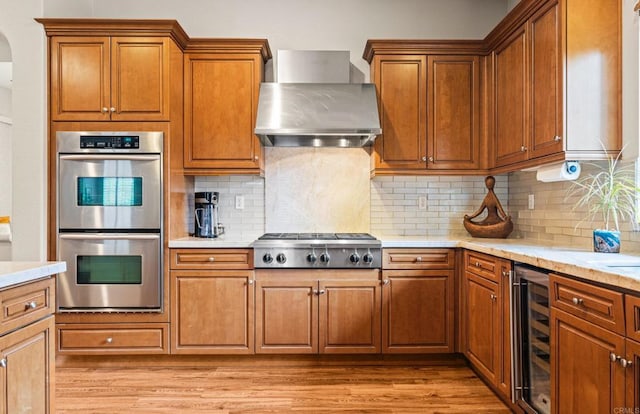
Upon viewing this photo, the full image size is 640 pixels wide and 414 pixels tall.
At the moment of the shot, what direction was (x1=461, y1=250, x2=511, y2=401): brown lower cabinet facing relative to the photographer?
facing the viewer and to the left of the viewer

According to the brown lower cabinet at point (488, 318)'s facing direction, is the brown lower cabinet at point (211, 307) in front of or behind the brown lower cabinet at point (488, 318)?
in front

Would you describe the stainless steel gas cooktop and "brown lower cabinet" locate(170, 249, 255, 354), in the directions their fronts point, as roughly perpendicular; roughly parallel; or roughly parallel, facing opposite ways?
roughly parallel

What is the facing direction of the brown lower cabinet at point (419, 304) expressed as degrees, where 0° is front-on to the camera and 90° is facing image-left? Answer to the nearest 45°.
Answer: approximately 0°

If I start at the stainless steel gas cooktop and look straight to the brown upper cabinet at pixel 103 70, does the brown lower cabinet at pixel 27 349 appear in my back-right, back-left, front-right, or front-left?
front-left

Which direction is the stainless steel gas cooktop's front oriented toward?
toward the camera

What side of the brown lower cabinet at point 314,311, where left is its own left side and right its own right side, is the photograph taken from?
front

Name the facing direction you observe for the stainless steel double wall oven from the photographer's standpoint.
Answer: facing the viewer

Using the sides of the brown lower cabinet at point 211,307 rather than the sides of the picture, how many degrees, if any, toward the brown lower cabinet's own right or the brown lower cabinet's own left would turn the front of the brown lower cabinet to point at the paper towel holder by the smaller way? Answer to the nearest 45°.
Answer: approximately 45° to the brown lower cabinet's own left
